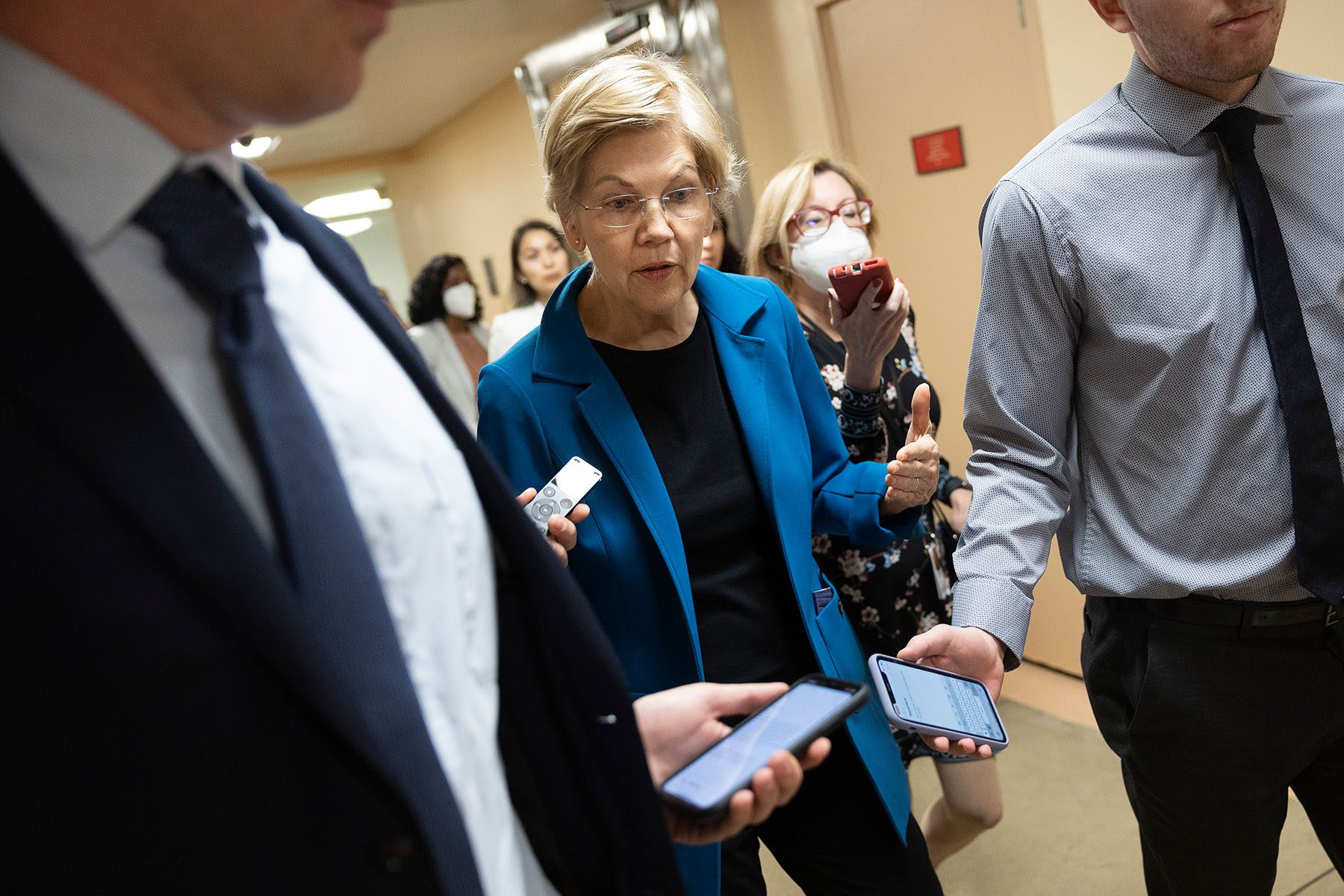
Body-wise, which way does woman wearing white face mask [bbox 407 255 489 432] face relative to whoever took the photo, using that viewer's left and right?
facing the viewer and to the right of the viewer

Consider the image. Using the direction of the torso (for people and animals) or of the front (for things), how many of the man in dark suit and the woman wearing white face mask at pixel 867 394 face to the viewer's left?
0

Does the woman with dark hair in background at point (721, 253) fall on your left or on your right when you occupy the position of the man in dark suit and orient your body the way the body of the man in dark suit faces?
on your left

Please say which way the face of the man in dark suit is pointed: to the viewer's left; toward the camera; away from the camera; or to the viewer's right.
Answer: to the viewer's right

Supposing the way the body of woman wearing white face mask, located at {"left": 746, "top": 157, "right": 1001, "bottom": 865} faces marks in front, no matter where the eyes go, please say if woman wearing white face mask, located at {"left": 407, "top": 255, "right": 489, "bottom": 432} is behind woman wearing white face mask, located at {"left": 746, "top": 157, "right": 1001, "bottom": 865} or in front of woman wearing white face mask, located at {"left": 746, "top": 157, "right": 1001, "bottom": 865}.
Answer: behind

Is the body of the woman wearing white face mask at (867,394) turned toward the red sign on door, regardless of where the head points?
no

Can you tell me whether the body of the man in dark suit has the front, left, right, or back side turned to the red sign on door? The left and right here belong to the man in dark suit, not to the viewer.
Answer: left

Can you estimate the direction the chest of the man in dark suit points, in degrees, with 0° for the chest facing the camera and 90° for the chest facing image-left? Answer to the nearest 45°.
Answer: approximately 315°

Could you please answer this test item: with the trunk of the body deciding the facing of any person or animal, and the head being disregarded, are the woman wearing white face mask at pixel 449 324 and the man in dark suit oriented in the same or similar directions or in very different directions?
same or similar directions

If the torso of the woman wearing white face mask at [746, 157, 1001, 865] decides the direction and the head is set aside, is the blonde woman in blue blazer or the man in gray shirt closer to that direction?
the man in gray shirt

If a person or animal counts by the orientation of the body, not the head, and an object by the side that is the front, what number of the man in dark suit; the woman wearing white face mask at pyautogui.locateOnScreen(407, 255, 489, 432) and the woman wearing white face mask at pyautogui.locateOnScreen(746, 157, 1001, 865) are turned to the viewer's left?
0

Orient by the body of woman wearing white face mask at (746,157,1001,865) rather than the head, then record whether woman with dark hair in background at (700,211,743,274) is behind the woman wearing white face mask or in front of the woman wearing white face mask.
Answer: behind

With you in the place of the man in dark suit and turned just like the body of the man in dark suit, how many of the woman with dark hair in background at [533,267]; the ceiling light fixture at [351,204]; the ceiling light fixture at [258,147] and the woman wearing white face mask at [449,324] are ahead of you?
0

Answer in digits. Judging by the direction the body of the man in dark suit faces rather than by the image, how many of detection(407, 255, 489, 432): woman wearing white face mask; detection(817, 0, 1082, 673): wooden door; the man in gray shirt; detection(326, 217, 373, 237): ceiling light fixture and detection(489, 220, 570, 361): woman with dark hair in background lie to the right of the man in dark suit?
0

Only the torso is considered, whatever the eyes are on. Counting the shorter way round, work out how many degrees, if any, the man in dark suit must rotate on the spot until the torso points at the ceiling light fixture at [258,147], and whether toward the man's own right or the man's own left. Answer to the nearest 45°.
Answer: approximately 135° to the man's own left

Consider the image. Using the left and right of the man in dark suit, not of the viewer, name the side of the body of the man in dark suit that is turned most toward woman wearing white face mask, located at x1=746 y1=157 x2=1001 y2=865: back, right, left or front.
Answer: left
